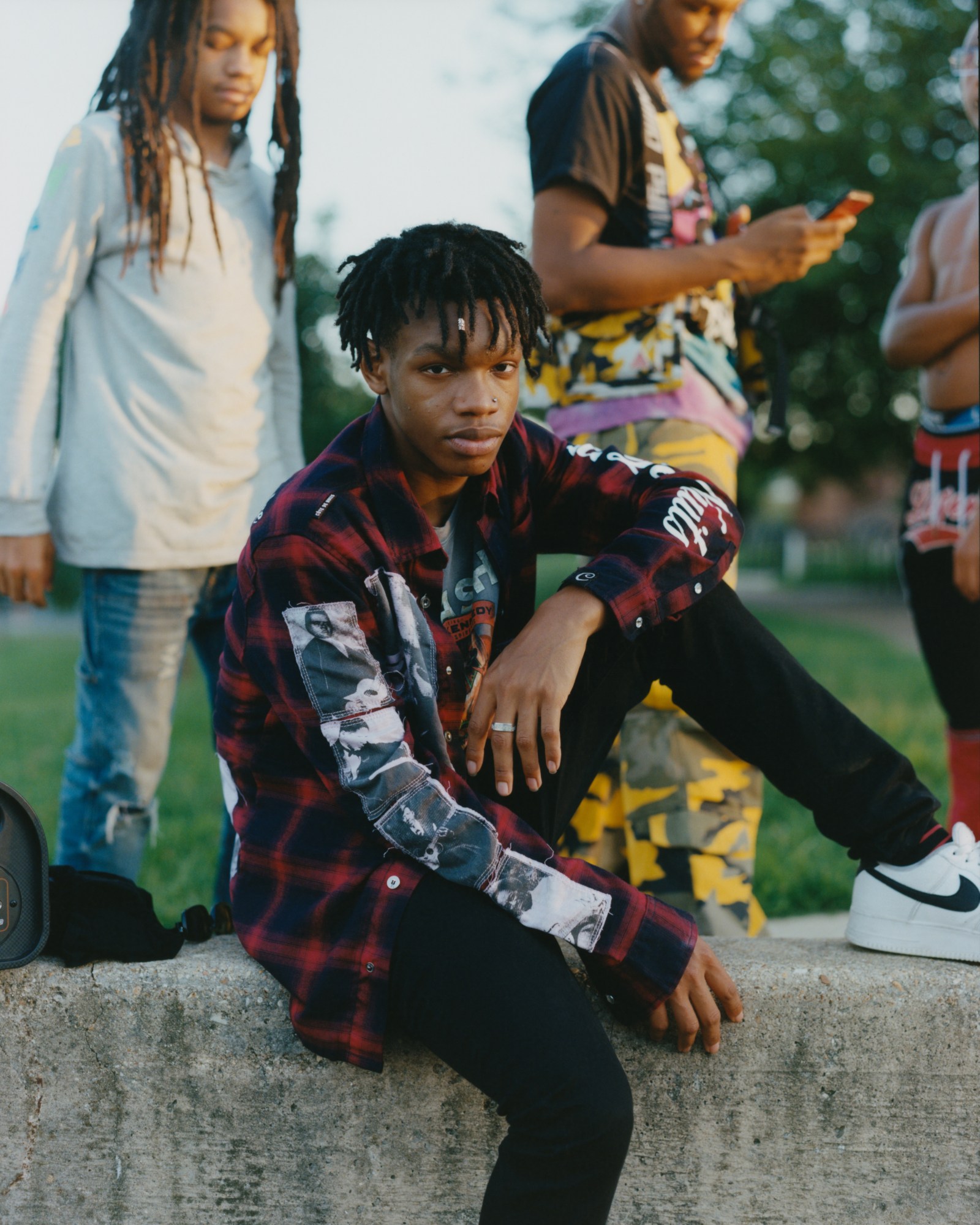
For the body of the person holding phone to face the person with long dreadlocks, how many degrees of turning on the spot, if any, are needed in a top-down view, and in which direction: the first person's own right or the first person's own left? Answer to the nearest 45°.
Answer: approximately 135° to the first person's own right

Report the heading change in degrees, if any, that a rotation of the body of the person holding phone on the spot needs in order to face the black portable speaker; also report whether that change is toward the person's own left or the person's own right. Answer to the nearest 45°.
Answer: approximately 90° to the person's own right

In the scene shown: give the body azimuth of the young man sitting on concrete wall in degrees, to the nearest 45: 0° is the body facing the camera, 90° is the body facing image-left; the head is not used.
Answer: approximately 315°

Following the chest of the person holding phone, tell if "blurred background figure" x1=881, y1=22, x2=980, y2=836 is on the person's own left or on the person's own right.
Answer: on the person's own left

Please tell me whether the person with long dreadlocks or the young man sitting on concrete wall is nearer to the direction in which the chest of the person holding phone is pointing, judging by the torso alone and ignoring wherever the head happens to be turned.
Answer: the young man sitting on concrete wall

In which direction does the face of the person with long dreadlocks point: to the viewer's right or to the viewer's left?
to the viewer's right

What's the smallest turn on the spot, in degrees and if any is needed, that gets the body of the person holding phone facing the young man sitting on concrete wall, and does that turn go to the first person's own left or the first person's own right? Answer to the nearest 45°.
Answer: approximately 45° to the first person's own right

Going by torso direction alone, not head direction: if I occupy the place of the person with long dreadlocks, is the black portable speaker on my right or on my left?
on my right

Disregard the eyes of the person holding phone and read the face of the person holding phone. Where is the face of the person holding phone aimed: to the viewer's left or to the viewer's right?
to the viewer's right
